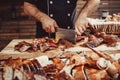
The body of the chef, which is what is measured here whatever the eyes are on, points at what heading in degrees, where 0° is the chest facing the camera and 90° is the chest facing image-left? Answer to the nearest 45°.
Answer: approximately 0°

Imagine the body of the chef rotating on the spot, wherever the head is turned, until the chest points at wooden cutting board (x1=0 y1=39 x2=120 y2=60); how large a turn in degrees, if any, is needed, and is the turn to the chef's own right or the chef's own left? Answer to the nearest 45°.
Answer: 0° — they already face it

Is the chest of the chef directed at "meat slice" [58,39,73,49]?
yes
